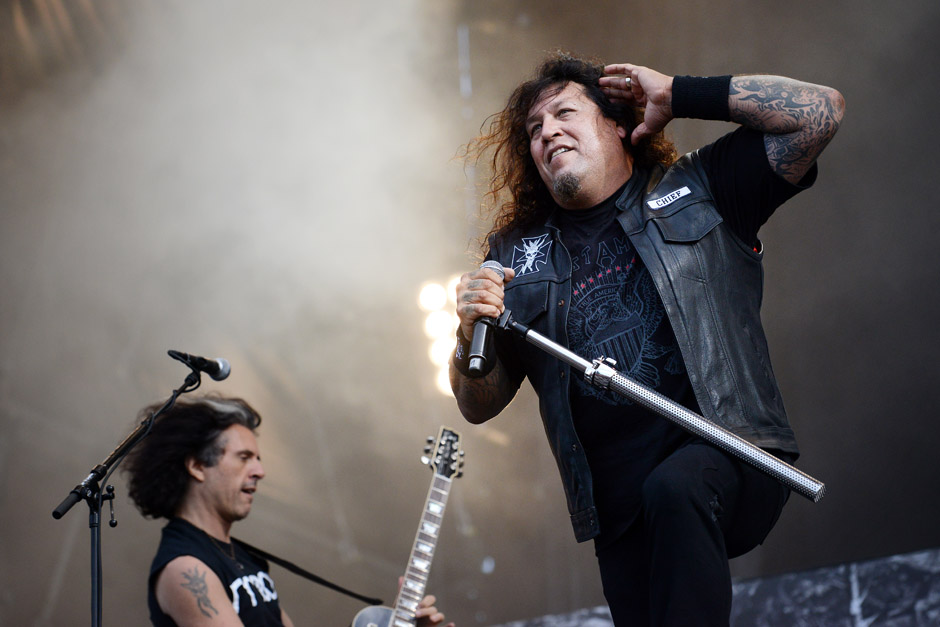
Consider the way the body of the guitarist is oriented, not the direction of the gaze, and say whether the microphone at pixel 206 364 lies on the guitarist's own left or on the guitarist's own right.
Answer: on the guitarist's own right

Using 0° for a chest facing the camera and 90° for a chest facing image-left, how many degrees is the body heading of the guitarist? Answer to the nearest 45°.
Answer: approximately 315°

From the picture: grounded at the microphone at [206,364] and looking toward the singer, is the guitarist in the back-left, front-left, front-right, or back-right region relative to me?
back-left

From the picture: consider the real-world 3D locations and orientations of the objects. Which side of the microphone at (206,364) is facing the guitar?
front

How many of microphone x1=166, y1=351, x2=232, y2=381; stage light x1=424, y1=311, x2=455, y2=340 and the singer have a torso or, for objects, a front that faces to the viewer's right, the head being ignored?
1

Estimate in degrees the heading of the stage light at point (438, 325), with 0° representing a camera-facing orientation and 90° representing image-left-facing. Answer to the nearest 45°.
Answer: approximately 0°

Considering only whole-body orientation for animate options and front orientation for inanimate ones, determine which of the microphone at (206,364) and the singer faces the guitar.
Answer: the microphone

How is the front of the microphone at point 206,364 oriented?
to the viewer's right

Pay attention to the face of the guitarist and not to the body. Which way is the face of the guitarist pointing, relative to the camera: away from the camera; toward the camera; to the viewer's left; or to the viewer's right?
to the viewer's right

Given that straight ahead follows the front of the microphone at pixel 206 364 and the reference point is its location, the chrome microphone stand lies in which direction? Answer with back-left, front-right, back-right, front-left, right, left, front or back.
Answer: front-right

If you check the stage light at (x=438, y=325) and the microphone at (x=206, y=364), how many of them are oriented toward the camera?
1

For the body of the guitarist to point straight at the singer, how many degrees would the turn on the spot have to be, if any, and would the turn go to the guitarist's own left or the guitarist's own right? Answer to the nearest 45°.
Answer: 0° — they already face them

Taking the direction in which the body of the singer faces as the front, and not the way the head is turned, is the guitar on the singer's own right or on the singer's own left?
on the singer's own right
